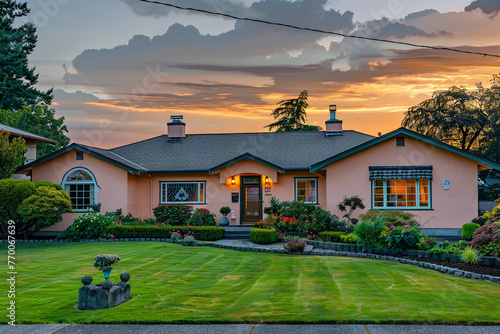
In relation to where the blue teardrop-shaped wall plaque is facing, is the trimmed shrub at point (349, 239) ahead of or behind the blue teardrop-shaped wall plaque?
ahead

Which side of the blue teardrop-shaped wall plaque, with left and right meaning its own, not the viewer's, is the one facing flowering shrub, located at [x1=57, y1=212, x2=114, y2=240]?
right

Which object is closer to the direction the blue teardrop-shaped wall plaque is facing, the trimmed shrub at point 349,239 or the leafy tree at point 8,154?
the trimmed shrub

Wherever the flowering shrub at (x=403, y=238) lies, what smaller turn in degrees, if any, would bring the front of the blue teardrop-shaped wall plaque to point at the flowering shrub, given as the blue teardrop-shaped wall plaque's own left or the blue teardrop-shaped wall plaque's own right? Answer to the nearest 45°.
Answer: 0° — it already faces it

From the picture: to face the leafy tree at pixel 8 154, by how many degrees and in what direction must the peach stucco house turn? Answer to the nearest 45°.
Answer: approximately 90° to its right

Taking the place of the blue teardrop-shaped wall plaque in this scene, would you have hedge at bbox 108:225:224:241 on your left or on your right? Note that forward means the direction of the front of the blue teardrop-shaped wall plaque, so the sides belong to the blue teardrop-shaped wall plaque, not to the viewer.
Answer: on your right

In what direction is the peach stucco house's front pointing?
toward the camera

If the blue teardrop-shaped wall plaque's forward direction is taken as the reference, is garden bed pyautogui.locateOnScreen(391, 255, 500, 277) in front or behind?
in front

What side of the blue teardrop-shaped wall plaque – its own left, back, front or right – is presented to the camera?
front

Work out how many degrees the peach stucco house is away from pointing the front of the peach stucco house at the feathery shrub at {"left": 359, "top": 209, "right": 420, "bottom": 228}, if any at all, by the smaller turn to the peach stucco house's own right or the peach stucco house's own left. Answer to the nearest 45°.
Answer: approximately 45° to the peach stucco house's own left

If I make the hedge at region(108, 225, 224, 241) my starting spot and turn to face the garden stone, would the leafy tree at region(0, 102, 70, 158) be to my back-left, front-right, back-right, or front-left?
back-right

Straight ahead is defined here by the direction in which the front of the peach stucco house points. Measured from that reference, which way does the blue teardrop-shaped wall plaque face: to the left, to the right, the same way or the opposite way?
the same way
